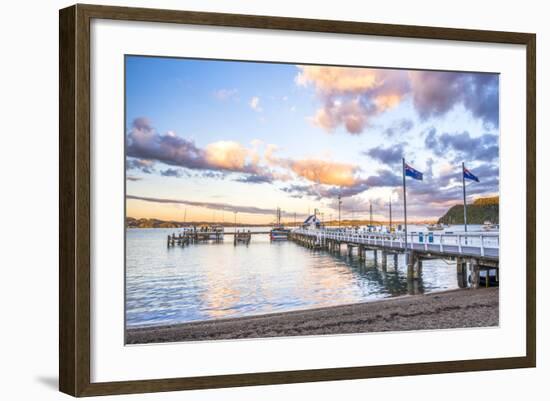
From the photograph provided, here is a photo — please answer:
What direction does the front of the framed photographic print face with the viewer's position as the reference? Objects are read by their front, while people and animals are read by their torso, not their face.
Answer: facing the viewer and to the right of the viewer
